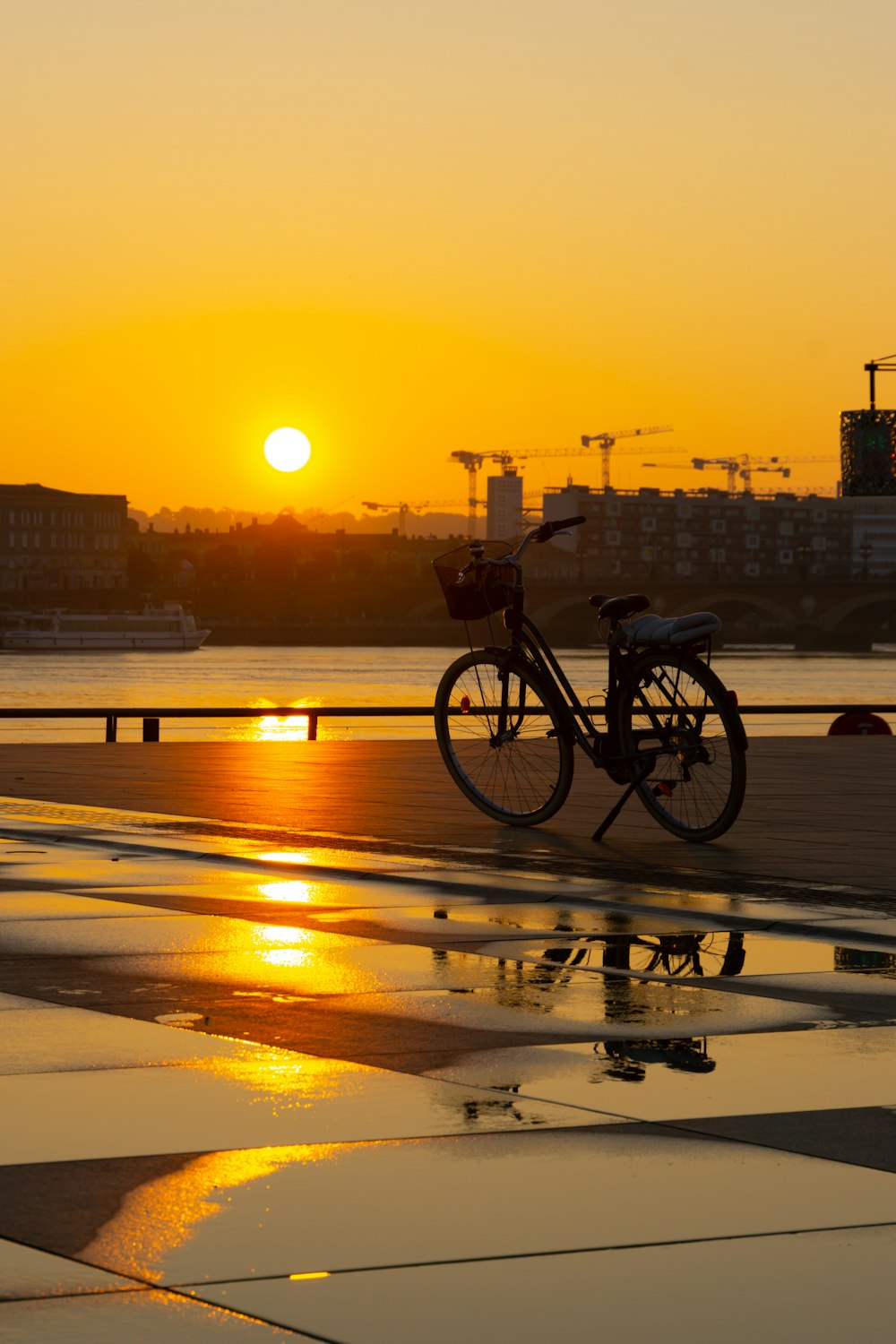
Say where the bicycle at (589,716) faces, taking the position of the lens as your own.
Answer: facing away from the viewer and to the left of the viewer

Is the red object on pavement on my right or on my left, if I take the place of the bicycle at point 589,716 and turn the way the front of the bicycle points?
on my right

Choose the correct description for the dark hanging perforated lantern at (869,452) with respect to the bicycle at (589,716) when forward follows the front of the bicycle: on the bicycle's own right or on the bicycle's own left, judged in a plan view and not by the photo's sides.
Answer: on the bicycle's own right
